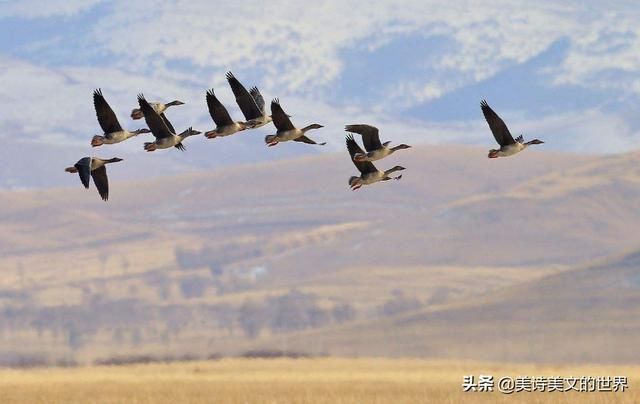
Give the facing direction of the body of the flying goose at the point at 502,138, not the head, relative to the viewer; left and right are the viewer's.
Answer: facing to the right of the viewer

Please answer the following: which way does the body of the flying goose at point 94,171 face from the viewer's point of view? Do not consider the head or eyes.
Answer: to the viewer's right

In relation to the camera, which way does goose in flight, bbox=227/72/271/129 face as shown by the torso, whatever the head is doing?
to the viewer's right

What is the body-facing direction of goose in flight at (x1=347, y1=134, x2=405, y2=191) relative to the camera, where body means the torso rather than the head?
to the viewer's right

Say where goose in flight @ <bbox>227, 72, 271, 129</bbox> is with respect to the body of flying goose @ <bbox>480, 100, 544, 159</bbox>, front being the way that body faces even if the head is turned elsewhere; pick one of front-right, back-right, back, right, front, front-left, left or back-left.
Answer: back

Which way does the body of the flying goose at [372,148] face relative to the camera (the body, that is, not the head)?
to the viewer's right

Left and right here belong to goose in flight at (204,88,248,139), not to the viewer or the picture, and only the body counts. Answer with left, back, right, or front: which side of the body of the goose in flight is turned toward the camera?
right

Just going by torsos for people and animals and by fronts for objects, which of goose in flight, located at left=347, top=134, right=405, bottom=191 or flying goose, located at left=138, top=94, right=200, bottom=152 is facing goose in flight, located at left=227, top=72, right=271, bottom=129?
the flying goose

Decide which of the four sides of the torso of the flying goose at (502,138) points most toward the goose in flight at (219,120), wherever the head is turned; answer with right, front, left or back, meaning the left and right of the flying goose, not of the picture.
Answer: back

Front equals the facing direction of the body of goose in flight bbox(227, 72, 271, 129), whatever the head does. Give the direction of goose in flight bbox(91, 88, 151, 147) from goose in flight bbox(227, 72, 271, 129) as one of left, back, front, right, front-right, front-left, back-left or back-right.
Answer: back

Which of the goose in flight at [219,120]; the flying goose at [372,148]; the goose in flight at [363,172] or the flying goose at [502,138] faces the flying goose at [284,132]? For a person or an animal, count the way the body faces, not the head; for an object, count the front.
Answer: the goose in flight at [219,120]

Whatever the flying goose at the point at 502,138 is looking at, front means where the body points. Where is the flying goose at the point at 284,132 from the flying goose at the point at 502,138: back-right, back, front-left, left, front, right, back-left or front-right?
back

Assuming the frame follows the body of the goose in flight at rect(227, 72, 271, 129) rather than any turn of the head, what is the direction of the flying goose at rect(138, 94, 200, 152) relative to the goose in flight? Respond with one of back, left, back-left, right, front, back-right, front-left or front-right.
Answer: back

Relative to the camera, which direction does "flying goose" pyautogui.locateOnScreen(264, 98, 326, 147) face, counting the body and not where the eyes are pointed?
to the viewer's right
